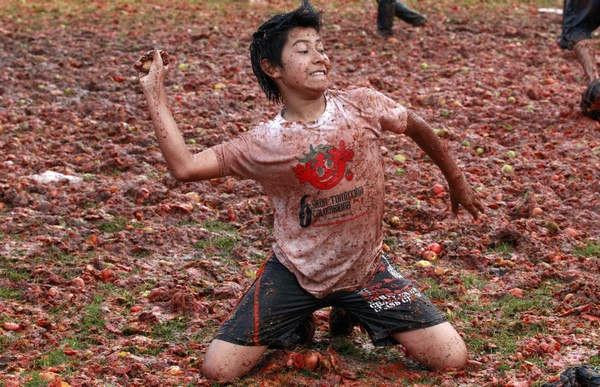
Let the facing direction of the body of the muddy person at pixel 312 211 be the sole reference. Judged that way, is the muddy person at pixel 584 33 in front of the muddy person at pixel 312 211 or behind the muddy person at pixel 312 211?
behind

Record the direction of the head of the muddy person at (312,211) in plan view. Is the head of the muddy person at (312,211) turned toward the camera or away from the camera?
toward the camera

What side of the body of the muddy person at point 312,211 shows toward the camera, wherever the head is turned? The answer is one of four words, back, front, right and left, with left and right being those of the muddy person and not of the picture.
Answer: front

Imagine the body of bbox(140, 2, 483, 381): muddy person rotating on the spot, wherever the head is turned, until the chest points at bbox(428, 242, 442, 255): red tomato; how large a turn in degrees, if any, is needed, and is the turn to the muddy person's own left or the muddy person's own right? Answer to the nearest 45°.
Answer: approximately 135° to the muddy person's own left
